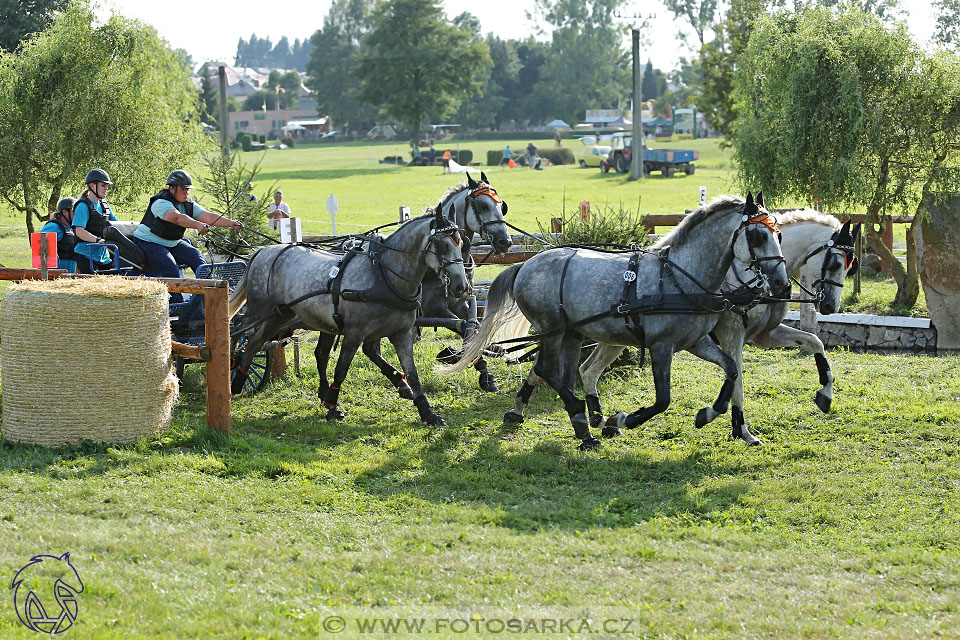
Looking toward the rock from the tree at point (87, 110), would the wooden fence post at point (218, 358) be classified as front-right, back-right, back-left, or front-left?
front-right

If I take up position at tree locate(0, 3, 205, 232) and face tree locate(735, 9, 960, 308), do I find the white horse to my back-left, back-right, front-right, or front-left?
front-right

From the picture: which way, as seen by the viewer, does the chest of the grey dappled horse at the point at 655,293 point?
to the viewer's right

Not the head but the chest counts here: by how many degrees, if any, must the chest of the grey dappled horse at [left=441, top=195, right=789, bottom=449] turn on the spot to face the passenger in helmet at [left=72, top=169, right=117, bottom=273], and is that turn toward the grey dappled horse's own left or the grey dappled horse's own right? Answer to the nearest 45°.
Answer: approximately 180°

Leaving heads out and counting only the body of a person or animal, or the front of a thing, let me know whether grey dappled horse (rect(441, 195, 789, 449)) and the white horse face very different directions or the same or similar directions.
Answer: same or similar directions

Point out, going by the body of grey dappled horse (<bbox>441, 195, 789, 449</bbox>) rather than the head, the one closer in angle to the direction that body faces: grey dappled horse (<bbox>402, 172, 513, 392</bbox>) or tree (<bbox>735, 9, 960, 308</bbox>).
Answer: the tree

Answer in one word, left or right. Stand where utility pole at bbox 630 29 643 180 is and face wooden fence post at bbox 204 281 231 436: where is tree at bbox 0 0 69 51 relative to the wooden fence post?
right

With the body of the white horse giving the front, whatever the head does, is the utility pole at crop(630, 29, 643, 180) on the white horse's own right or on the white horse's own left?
on the white horse's own left

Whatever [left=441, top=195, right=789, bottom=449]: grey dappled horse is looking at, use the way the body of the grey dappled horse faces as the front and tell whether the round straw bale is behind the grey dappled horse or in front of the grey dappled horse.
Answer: behind

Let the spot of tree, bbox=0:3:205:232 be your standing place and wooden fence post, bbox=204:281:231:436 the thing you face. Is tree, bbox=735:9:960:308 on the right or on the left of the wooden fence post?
left

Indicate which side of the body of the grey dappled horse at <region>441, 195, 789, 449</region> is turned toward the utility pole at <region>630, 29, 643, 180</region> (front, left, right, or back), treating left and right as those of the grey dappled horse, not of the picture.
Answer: left

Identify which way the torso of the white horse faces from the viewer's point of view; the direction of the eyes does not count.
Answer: to the viewer's right

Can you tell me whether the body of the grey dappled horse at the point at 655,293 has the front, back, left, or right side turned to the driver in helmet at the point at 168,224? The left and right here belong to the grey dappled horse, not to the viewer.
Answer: back

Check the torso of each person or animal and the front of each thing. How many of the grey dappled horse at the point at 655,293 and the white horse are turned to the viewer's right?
2

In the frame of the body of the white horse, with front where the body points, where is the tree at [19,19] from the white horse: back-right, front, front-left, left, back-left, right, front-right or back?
back-left

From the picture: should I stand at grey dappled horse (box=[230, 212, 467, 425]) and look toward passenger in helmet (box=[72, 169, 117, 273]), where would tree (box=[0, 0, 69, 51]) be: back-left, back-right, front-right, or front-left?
front-right

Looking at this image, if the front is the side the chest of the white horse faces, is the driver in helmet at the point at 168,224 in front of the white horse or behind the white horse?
behind

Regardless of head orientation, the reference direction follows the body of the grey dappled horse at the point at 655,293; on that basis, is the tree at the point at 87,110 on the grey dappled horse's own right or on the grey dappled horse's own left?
on the grey dappled horse's own left
